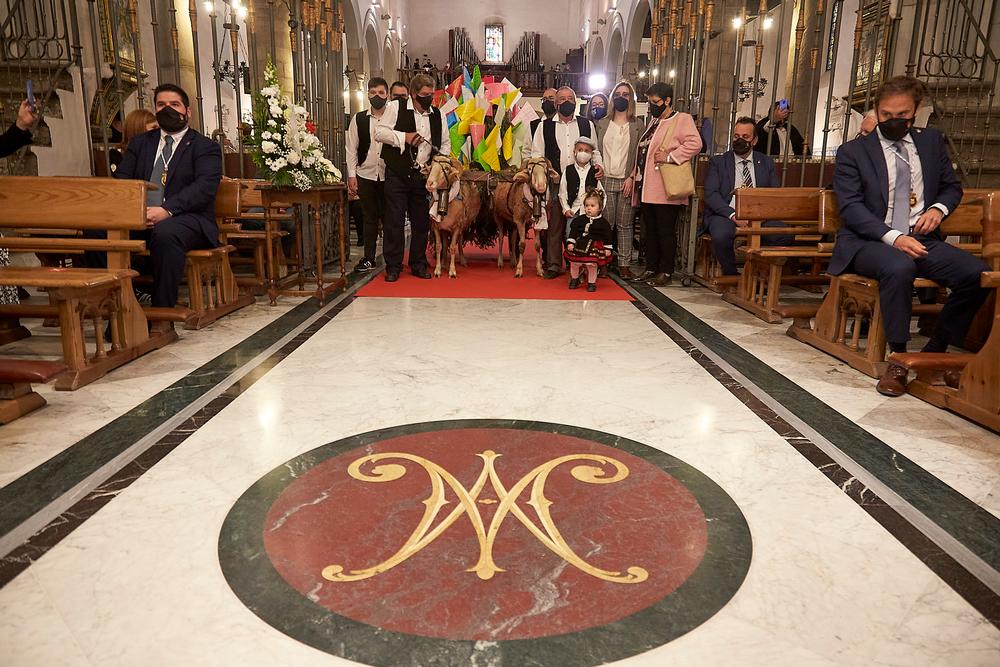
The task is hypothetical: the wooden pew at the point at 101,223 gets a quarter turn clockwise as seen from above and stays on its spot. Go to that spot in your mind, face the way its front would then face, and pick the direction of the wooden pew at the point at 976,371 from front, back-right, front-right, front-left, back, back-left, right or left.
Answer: back

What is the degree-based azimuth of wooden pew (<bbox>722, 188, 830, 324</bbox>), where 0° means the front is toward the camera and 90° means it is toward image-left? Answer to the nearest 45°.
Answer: approximately 315°

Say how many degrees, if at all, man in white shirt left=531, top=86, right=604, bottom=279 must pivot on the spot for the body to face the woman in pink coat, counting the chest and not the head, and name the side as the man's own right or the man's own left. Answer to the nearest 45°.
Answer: approximately 90° to the man's own left

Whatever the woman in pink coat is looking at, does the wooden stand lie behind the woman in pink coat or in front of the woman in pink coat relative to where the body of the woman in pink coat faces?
in front

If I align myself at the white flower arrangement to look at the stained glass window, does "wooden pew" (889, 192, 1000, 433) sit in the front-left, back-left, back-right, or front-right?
back-right

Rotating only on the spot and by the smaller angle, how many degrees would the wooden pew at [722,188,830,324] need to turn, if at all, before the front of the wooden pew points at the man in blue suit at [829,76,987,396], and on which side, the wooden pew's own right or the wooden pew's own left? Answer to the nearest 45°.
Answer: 0° — it already faces them

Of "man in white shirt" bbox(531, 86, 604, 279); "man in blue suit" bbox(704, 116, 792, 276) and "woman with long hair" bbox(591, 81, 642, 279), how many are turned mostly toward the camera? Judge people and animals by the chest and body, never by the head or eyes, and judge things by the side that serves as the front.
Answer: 3

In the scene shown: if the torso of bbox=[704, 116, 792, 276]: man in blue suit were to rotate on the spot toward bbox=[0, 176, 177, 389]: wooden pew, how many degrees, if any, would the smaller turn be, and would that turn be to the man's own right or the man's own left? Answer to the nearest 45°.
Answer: approximately 45° to the man's own right

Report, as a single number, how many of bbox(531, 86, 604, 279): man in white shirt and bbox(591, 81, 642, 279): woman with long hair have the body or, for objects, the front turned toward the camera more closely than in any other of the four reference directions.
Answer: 2
